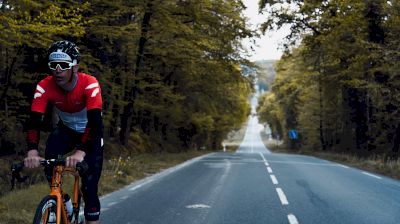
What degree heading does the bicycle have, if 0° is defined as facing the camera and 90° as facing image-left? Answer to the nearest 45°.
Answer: approximately 45°

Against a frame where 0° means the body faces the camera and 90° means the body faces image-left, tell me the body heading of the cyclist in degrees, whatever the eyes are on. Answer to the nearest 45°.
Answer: approximately 45°
